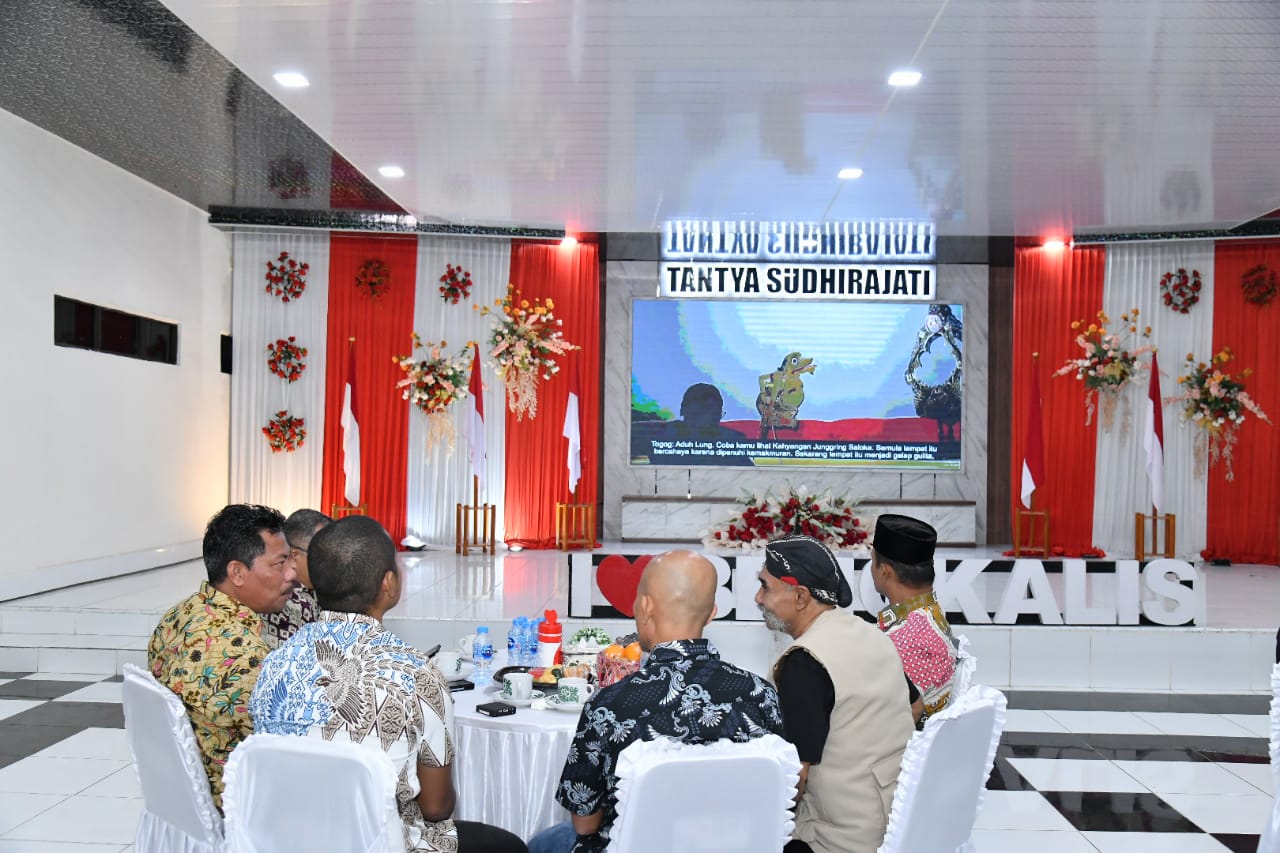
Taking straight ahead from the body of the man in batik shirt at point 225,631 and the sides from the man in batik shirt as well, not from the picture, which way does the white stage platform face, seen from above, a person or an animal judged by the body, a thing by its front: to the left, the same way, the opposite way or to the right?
to the right

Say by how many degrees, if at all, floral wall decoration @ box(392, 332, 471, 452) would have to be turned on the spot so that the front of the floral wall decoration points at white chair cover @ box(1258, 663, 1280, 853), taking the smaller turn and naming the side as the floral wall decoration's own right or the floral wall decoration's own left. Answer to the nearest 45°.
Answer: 0° — it already faces it

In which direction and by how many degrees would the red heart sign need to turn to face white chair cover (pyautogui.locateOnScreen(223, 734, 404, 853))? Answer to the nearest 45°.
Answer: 0° — it already faces it

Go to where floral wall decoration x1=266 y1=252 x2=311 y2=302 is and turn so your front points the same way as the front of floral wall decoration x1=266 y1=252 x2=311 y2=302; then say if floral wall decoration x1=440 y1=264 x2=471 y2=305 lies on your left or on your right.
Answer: on your left

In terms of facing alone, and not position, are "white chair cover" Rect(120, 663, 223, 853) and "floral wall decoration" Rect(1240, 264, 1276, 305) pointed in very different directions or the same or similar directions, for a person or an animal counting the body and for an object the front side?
very different directions

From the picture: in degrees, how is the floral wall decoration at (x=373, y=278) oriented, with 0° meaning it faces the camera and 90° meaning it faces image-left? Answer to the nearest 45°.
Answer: approximately 0°

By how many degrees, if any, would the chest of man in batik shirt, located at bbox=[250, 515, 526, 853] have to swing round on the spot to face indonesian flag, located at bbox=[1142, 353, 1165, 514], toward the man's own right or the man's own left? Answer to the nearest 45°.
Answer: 0° — they already face it

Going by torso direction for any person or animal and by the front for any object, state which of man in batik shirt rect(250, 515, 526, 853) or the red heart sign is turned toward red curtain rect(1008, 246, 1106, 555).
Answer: the man in batik shirt

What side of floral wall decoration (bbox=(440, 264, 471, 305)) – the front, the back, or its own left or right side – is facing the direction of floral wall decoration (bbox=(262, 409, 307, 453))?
right

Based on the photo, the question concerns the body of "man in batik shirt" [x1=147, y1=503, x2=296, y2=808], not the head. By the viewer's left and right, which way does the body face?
facing to the right of the viewer

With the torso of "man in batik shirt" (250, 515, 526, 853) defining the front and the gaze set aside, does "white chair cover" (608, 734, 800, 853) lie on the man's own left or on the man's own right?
on the man's own right

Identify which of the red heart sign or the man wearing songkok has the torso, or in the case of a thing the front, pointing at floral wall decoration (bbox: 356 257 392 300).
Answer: the man wearing songkok
